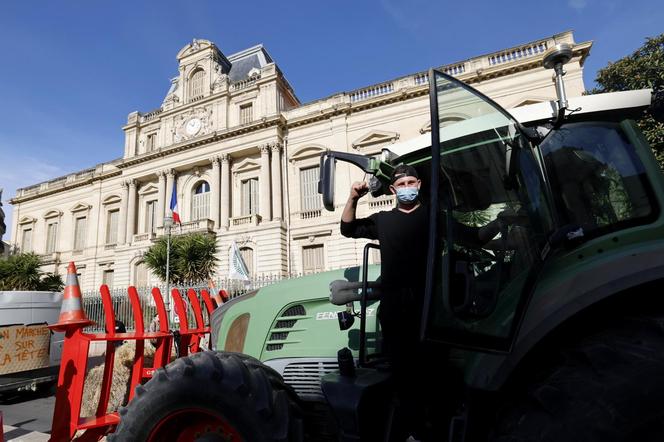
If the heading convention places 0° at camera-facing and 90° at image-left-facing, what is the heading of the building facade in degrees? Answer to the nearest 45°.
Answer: approximately 45°

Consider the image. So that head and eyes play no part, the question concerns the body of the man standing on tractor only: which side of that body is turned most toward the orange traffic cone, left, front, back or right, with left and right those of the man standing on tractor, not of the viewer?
right

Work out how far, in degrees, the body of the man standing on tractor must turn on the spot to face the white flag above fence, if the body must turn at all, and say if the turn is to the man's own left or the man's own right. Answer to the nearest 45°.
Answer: approximately 135° to the man's own right

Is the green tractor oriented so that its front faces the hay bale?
yes

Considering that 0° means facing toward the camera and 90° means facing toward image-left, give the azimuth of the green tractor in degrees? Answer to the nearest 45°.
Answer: approximately 135°

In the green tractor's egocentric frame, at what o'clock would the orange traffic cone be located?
The orange traffic cone is roughly at 11 o'clock from the green tractor.

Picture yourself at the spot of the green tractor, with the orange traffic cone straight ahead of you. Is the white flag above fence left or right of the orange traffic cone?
right

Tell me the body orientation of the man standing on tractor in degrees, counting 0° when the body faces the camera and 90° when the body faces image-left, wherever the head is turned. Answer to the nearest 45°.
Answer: approximately 0°
